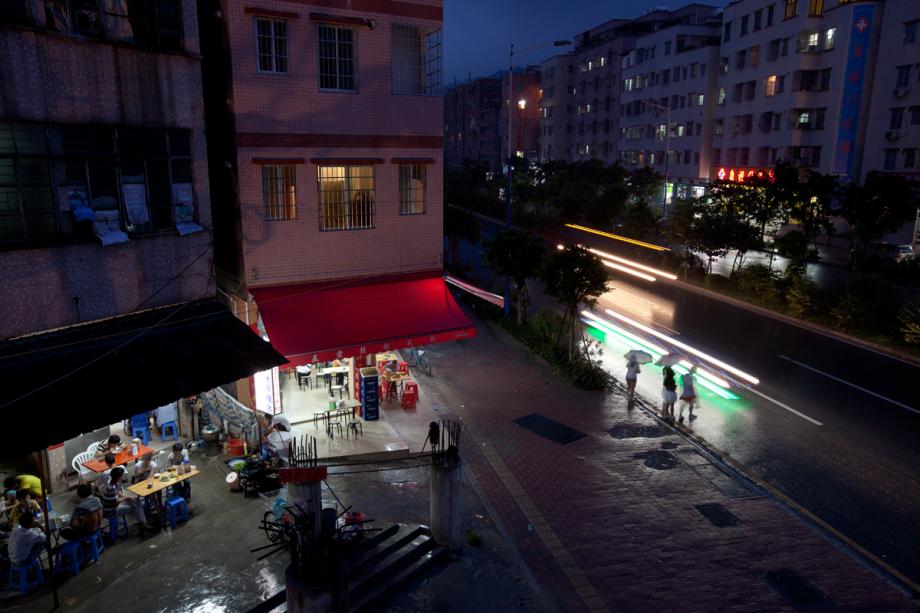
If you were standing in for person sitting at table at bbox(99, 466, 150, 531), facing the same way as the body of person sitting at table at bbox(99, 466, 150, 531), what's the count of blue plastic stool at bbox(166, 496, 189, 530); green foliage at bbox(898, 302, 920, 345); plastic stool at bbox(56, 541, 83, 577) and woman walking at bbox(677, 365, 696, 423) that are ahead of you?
3

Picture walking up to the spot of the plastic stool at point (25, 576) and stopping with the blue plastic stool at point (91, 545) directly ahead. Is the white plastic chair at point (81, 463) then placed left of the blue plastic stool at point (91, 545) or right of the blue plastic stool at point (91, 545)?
left

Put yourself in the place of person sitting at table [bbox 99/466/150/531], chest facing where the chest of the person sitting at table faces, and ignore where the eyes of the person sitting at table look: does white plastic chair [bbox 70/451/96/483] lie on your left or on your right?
on your left

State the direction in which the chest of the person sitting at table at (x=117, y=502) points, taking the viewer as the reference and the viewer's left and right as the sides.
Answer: facing to the right of the viewer

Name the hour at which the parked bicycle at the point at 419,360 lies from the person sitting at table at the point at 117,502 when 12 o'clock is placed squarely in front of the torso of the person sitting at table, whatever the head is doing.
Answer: The parked bicycle is roughly at 11 o'clock from the person sitting at table.

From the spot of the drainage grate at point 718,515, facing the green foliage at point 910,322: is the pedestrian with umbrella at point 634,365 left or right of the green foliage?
left

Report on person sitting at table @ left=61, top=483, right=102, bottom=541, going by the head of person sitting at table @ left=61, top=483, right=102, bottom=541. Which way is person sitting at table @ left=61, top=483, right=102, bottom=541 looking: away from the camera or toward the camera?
away from the camera

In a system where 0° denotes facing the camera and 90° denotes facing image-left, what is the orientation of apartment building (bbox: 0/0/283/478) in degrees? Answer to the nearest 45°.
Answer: approximately 315°

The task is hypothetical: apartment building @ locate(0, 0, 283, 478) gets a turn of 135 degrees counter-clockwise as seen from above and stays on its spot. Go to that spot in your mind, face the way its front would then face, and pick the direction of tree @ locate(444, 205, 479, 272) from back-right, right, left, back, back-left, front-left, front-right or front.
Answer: front-right

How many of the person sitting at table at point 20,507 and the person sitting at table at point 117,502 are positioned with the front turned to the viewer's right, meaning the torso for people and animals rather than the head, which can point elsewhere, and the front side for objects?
1
